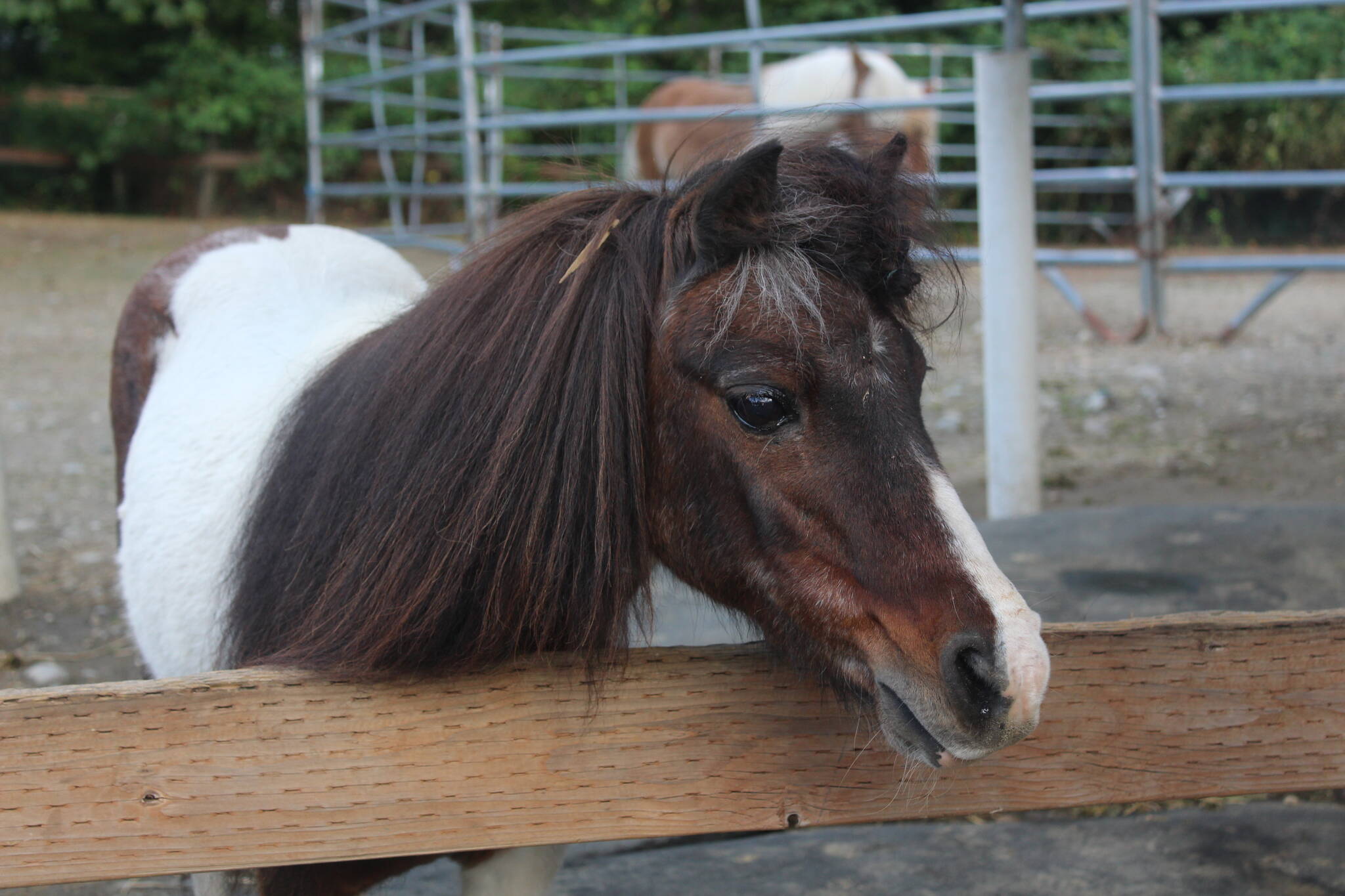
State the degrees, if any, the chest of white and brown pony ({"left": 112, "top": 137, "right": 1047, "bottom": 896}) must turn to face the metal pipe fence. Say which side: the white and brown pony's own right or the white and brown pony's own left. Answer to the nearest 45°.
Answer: approximately 135° to the white and brown pony's own left

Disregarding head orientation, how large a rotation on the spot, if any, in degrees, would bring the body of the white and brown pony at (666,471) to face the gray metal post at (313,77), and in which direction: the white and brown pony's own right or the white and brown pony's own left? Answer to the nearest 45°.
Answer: approximately 135° to the white and brown pony's own left

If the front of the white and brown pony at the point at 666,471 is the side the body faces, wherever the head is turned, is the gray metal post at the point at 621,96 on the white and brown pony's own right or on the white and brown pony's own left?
on the white and brown pony's own left

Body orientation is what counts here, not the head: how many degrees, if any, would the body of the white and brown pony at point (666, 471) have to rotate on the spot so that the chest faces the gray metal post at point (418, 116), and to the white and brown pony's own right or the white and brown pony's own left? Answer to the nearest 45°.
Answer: approximately 135° to the white and brown pony's own left

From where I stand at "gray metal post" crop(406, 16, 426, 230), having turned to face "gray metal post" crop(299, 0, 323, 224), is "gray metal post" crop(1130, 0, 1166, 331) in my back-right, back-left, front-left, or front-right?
back-left

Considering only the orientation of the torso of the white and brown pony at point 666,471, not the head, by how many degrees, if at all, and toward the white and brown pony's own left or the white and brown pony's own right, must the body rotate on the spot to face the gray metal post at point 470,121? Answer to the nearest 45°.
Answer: approximately 135° to the white and brown pony's own left

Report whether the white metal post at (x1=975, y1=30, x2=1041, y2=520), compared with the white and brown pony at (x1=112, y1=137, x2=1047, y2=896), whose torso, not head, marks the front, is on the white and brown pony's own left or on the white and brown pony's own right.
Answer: on the white and brown pony's own left

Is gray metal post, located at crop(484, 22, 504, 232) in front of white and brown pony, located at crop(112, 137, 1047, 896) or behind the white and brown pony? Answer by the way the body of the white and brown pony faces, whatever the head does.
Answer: behind
